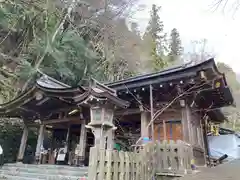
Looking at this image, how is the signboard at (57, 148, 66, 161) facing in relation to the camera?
toward the camera

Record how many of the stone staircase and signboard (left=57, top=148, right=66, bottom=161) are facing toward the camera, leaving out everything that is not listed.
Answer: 2

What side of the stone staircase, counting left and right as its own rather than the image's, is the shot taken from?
front

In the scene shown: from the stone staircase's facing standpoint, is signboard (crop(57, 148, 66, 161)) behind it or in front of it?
behind

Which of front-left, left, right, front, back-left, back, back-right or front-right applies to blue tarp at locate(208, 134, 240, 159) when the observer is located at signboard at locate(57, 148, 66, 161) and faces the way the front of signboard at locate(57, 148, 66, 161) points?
left

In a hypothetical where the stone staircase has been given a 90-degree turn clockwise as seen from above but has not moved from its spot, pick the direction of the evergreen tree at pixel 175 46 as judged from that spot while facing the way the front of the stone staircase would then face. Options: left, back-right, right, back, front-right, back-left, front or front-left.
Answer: back-right

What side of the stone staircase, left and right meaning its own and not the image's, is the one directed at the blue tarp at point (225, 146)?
left

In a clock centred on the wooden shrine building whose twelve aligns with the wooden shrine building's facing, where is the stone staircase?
The stone staircase is roughly at 2 o'clock from the wooden shrine building.

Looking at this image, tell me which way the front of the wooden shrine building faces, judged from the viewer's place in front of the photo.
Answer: facing the viewer and to the left of the viewer
